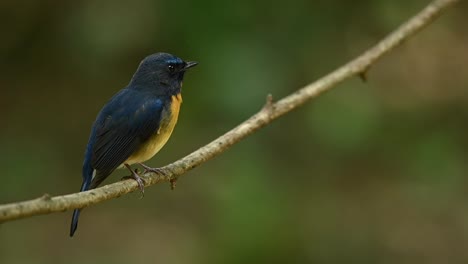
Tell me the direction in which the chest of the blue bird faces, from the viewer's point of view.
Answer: to the viewer's right
